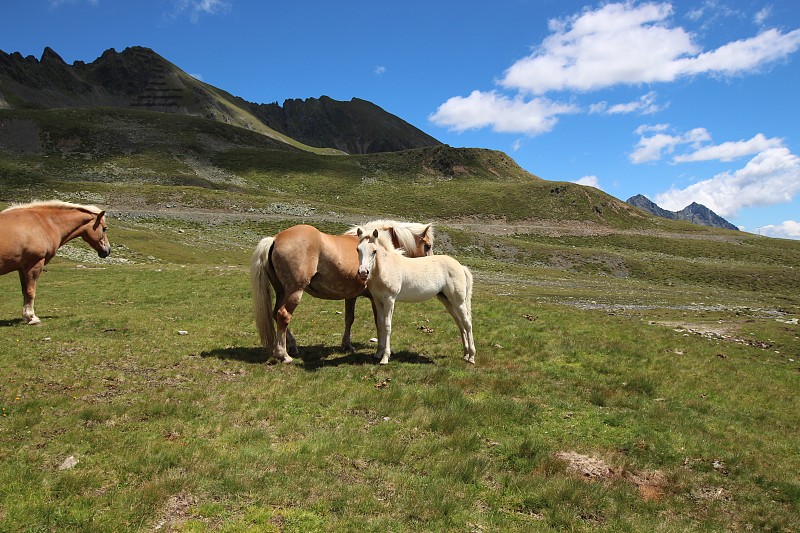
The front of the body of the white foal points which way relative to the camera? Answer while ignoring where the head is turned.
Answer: to the viewer's left

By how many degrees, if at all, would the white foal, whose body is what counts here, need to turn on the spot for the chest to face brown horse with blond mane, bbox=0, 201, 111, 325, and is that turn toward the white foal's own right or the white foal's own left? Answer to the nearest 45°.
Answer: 0° — it already faces it

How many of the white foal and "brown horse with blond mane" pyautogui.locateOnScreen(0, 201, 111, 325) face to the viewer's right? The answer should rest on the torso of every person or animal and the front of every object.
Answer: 1

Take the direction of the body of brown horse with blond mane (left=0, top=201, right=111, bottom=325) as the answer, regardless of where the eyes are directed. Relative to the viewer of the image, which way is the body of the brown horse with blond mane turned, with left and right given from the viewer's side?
facing to the right of the viewer

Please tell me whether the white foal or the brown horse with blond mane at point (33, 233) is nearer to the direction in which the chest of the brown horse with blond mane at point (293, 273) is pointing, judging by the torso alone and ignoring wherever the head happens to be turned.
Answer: the white foal

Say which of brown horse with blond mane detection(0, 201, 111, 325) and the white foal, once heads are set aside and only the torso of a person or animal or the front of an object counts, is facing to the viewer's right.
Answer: the brown horse with blond mane

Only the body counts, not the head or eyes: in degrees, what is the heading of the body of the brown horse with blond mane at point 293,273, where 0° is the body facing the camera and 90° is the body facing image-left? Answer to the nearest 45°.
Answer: approximately 225°

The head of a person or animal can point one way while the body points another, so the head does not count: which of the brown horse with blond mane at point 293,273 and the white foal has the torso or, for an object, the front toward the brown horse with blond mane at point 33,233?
the white foal

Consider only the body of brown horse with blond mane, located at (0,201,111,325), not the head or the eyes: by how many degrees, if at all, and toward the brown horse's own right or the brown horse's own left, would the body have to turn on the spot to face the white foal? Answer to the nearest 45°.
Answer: approximately 45° to the brown horse's own right
